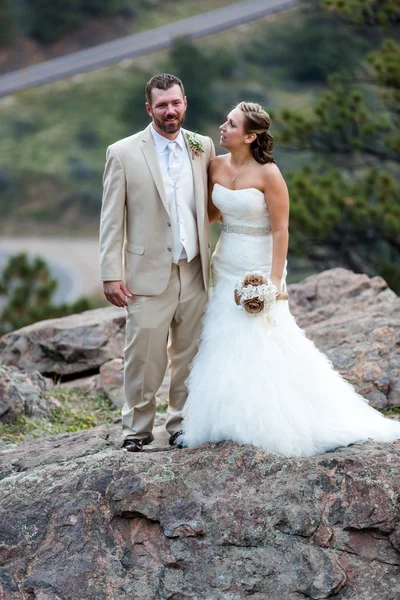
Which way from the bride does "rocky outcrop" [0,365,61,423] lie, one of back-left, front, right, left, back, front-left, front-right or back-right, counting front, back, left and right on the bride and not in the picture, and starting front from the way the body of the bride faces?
right

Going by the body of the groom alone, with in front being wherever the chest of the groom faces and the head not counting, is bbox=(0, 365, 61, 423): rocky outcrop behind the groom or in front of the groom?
behind

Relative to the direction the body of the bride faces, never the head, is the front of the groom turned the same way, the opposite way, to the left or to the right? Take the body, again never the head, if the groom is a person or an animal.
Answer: to the left

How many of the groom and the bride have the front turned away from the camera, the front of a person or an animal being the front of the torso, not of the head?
0

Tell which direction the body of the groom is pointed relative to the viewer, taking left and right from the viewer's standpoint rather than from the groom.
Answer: facing the viewer and to the right of the viewer

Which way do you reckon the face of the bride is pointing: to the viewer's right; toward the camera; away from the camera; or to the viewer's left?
to the viewer's left

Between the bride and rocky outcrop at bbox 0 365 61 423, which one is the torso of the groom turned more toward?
the bride

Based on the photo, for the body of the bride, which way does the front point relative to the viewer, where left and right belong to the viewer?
facing the viewer and to the left of the viewer
